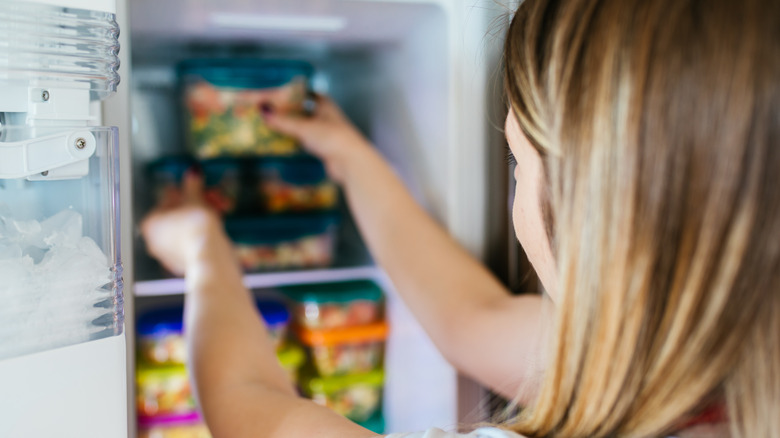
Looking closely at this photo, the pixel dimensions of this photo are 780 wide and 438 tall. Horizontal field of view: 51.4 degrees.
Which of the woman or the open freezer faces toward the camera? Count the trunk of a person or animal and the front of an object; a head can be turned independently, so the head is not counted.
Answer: the open freezer

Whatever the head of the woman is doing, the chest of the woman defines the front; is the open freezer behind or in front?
in front

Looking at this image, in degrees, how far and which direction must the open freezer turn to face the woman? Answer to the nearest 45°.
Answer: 0° — it already faces them

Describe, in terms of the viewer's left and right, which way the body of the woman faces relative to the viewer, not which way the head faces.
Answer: facing away from the viewer and to the left of the viewer

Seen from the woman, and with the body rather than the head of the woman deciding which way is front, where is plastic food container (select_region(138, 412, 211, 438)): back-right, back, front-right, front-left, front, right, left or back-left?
front

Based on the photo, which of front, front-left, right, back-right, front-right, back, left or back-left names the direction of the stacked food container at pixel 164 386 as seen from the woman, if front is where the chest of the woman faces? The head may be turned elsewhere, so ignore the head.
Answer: front

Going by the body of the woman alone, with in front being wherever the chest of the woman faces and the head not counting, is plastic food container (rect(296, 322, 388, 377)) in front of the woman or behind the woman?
in front

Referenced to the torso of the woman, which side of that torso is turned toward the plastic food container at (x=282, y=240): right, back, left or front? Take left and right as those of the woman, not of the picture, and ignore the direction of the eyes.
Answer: front

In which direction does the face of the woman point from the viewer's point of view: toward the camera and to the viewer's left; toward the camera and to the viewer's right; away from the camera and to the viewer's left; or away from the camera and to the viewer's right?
away from the camera and to the viewer's left

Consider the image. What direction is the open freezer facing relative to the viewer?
toward the camera

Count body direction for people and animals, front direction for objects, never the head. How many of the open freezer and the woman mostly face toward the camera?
1

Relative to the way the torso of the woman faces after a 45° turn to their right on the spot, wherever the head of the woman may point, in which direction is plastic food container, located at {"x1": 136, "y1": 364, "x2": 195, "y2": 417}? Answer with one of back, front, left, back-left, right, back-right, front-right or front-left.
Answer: front-left
